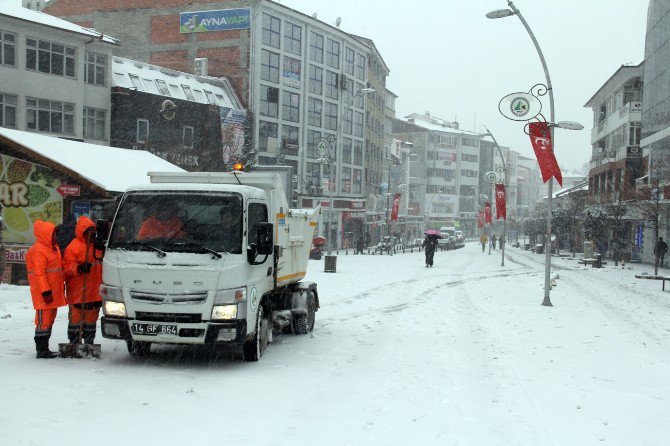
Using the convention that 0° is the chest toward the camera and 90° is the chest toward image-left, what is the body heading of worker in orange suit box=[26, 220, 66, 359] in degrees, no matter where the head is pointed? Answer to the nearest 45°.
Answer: approximately 270°

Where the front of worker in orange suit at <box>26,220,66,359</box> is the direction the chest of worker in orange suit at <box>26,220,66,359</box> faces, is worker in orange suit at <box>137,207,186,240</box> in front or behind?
in front

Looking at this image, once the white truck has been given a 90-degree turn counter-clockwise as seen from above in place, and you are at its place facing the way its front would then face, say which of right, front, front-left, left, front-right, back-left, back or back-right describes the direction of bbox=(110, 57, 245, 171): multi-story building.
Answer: back-left

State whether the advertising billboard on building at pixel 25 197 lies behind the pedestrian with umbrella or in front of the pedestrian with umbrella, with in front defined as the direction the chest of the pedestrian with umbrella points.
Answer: in front

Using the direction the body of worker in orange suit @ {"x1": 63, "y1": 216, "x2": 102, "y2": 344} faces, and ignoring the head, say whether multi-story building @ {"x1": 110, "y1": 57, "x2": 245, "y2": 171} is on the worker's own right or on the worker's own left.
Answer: on the worker's own left

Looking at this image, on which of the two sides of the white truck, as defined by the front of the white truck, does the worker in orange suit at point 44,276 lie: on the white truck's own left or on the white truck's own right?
on the white truck's own right

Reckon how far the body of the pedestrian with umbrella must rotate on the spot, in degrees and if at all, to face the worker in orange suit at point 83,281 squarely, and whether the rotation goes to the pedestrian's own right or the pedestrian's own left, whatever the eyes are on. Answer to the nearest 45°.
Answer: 0° — they already face them

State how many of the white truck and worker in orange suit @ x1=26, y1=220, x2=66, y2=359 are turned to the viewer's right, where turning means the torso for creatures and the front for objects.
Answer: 1

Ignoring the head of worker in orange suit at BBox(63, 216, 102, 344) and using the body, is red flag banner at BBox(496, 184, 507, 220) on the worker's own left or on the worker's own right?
on the worker's own left

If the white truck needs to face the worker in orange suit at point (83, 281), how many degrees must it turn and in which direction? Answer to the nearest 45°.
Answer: approximately 90° to its right

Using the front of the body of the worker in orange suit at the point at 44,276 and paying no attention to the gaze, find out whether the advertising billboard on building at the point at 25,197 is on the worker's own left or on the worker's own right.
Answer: on the worker's own left

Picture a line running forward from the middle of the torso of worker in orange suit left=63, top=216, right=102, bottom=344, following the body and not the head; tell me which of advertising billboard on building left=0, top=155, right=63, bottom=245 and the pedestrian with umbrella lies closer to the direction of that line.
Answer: the pedestrian with umbrella

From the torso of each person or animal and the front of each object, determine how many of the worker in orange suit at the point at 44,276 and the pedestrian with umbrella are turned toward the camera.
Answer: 1

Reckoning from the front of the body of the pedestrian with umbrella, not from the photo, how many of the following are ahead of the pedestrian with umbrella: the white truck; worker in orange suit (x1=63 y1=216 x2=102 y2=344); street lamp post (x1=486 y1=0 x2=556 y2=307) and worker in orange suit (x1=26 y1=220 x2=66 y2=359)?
4
